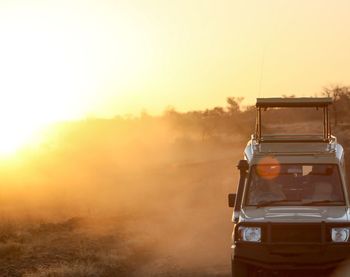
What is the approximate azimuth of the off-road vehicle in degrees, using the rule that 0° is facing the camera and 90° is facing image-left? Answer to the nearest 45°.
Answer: approximately 0°
